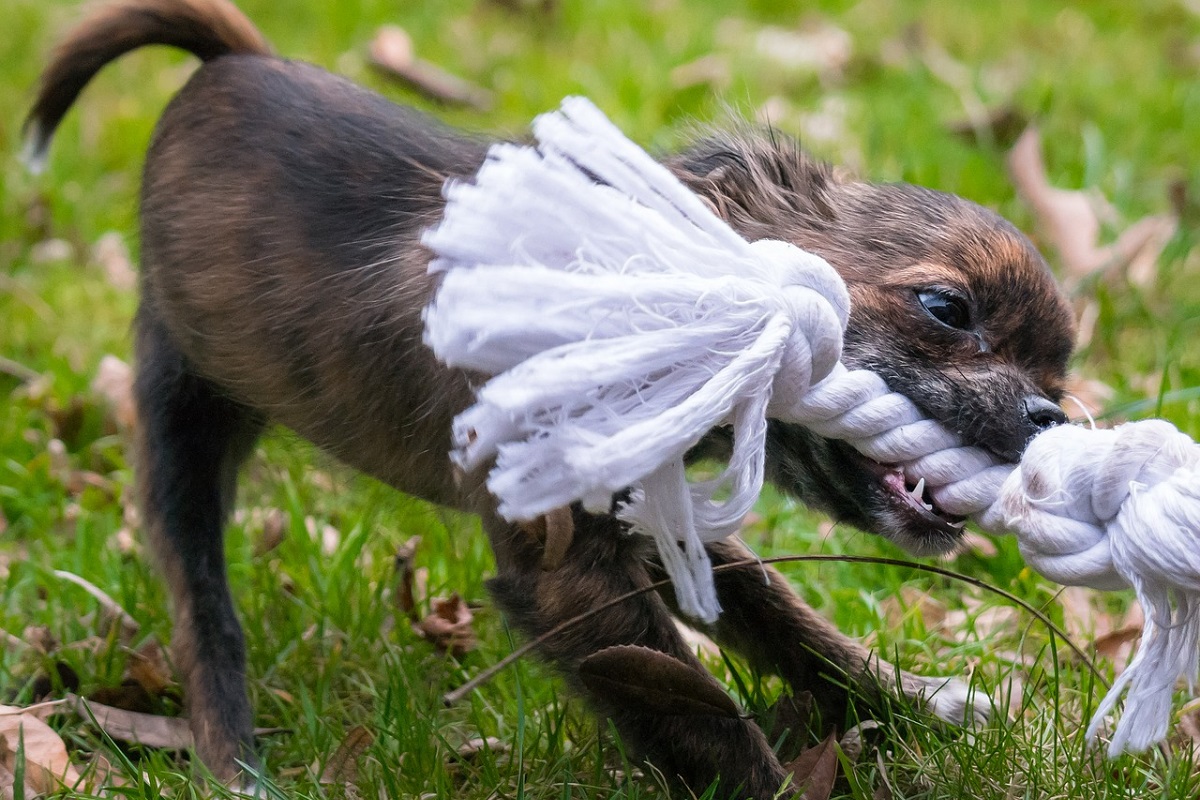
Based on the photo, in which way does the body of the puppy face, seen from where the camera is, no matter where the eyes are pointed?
to the viewer's right

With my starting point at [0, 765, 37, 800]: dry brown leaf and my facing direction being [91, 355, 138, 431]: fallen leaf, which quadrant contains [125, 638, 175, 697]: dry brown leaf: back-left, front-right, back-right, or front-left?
front-right

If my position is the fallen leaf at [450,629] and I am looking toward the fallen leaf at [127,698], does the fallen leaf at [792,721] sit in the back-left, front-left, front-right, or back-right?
back-left

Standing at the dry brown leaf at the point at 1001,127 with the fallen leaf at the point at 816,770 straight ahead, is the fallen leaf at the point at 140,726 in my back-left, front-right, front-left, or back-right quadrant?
front-right

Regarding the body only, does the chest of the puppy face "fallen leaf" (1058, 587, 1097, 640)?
yes

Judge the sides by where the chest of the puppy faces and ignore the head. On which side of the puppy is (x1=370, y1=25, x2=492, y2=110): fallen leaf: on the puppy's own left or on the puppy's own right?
on the puppy's own left

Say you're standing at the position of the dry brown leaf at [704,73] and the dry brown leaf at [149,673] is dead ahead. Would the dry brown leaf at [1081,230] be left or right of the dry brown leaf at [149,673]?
left

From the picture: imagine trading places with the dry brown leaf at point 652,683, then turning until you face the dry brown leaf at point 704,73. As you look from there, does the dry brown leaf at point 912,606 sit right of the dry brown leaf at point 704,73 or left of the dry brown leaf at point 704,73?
right

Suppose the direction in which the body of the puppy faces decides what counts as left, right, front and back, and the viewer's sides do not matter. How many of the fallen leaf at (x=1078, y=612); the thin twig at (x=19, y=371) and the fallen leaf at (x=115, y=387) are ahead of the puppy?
1

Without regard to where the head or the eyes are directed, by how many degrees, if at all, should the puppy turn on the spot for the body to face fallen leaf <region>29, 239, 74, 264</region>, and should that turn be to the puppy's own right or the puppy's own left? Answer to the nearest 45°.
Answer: approximately 135° to the puppy's own left
